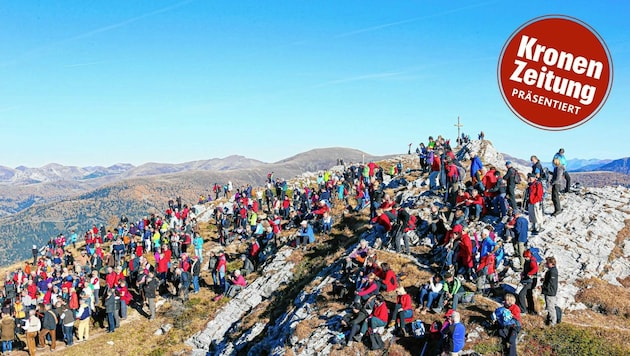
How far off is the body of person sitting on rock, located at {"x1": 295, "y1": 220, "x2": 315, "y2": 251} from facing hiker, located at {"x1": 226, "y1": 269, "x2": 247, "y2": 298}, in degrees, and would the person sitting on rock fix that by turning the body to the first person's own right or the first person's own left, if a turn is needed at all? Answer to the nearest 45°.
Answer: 0° — they already face them

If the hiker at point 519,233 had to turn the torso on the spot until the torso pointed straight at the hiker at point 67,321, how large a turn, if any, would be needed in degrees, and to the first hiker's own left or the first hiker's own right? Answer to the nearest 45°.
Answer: approximately 45° to the first hiker's own left

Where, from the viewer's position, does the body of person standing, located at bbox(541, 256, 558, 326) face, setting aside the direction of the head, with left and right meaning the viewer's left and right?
facing to the left of the viewer

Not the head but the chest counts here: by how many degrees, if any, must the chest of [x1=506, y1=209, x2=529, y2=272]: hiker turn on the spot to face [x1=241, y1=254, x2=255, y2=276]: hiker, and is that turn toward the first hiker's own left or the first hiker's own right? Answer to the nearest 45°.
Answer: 0° — they already face them

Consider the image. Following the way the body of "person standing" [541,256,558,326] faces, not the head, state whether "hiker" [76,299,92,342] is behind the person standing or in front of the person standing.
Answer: in front
